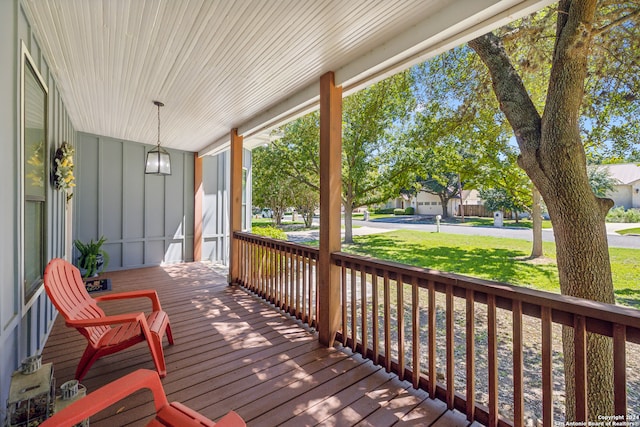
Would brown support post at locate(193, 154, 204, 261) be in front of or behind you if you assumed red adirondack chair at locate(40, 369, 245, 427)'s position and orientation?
in front

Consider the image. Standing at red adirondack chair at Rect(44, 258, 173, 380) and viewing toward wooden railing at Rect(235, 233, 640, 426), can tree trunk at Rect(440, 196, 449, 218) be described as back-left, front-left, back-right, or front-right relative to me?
front-left

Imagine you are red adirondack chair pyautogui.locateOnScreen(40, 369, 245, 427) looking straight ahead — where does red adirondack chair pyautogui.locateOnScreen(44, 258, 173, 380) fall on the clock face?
red adirondack chair pyautogui.locateOnScreen(44, 258, 173, 380) is roughly at 10 o'clock from red adirondack chair pyautogui.locateOnScreen(40, 369, 245, 427).

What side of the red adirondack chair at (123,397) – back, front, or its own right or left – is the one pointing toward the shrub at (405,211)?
front

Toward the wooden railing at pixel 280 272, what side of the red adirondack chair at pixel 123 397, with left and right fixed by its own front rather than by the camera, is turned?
front

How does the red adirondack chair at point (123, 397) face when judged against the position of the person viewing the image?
facing away from the viewer and to the right of the viewer

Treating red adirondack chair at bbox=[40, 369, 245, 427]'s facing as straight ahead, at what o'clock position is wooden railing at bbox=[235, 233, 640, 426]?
The wooden railing is roughly at 11 o'clock from the red adirondack chair.

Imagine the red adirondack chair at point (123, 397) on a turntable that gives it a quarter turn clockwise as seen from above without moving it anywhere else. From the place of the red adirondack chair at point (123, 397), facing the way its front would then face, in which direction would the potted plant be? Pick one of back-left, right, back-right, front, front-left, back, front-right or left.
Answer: back-left

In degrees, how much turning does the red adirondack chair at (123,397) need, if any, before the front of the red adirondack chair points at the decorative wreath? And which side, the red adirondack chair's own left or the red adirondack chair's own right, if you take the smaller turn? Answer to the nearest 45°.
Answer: approximately 45° to the red adirondack chair's own left

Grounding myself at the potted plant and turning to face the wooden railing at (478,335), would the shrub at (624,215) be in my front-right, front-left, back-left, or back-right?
front-left

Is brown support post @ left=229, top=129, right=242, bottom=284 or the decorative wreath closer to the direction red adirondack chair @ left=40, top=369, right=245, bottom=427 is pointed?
the brown support post

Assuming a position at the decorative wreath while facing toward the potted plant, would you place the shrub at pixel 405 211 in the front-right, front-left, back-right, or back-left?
front-right

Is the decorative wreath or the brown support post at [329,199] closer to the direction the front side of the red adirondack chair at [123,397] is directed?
the brown support post

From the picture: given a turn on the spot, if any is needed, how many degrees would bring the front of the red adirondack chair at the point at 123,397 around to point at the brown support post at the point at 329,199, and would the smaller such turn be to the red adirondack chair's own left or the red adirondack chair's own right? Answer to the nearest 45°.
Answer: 0° — it already faces it
